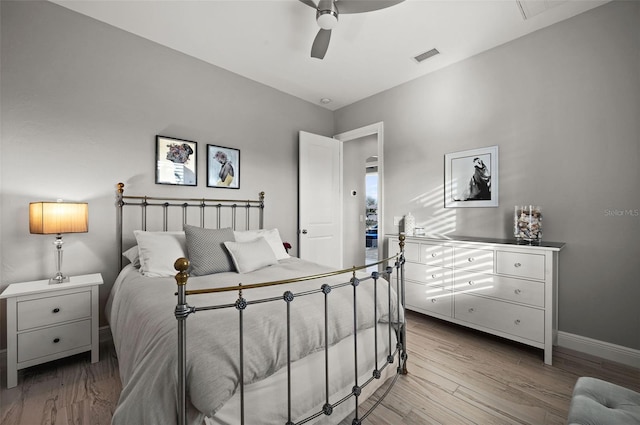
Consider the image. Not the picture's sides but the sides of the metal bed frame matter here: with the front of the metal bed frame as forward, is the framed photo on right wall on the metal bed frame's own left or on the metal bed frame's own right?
on the metal bed frame's own left

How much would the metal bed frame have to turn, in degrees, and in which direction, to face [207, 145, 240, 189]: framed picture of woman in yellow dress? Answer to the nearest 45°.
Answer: approximately 135° to its left

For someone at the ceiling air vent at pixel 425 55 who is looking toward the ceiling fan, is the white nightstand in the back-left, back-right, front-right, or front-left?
front-right

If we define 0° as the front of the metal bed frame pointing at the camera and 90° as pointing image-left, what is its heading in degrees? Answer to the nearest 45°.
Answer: approximately 315°

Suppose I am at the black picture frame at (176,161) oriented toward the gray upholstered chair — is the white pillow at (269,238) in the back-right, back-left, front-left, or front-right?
front-left

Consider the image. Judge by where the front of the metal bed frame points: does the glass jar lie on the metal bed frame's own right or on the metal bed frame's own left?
on the metal bed frame's own left

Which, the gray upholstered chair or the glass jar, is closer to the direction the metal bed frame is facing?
the gray upholstered chair

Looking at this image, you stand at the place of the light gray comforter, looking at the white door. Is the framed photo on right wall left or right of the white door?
right

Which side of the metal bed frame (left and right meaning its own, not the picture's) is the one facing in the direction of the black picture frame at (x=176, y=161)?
back

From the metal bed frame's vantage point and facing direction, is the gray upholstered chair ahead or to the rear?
ahead
